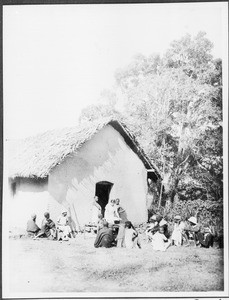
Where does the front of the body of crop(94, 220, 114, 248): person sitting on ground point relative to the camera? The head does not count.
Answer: away from the camera

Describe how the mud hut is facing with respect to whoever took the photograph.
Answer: facing the viewer and to the right of the viewer

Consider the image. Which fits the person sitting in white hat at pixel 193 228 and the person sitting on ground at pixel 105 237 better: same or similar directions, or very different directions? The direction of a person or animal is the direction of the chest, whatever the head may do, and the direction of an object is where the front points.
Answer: very different directions

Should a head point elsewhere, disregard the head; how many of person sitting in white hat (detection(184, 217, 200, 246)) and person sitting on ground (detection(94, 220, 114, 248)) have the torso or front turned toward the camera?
1

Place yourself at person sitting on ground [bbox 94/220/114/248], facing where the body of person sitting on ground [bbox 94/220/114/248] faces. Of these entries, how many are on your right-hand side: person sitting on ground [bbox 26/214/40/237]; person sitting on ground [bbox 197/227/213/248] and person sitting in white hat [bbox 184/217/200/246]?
2

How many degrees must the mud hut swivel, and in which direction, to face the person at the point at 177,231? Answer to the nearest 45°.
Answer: approximately 45° to its left

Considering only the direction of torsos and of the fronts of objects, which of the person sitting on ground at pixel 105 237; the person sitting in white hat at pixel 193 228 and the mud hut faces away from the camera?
the person sitting on ground at pixel 105 237

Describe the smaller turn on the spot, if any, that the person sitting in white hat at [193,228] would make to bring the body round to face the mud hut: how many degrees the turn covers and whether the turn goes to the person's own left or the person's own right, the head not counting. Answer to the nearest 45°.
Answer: approximately 90° to the person's own right
